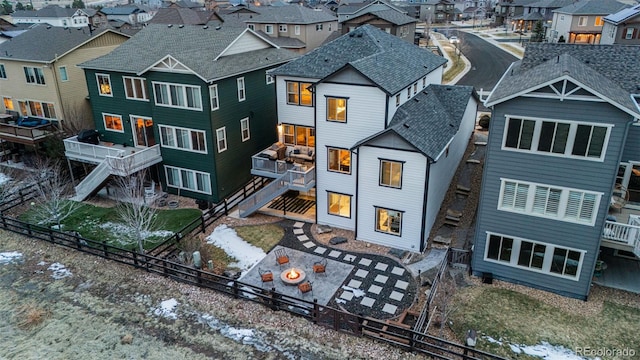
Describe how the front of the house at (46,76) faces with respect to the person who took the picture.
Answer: facing away from the viewer and to the right of the viewer

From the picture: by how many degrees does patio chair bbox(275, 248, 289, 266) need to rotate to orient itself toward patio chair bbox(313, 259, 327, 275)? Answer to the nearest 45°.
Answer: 0° — it already faces it

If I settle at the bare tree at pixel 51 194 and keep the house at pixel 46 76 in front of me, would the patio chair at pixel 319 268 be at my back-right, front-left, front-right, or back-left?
back-right

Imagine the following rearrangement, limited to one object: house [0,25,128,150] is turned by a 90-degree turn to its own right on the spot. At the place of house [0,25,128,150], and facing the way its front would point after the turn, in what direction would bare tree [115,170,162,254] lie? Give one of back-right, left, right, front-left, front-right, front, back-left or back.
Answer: front-right

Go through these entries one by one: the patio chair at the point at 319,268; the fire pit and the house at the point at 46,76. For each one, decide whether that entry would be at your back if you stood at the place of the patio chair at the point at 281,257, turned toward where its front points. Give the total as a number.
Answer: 1

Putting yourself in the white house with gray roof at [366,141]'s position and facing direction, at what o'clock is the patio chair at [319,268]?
The patio chair is roughly at 5 o'clock from the white house with gray roof.

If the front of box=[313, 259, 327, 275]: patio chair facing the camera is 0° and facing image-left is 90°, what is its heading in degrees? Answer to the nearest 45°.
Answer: approximately 45°

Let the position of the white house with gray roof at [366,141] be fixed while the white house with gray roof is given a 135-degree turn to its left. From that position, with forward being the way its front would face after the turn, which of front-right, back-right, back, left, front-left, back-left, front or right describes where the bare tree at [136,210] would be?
front

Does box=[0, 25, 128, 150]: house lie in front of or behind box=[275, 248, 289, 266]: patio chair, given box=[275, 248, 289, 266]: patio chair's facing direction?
behind

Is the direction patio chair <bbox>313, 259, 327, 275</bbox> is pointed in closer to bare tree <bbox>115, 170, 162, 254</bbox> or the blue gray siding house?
the bare tree

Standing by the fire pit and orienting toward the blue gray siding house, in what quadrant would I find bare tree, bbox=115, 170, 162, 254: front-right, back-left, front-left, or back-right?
back-left

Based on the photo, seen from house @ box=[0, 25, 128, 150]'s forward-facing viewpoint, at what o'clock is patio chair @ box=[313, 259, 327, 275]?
The patio chair is roughly at 4 o'clock from the house.

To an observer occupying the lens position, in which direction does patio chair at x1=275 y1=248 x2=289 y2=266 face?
facing the viewer and to the right of the viewer

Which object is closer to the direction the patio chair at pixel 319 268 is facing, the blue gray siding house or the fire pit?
the fire pit

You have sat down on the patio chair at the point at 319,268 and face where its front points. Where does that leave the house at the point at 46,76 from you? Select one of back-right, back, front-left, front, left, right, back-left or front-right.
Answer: right
